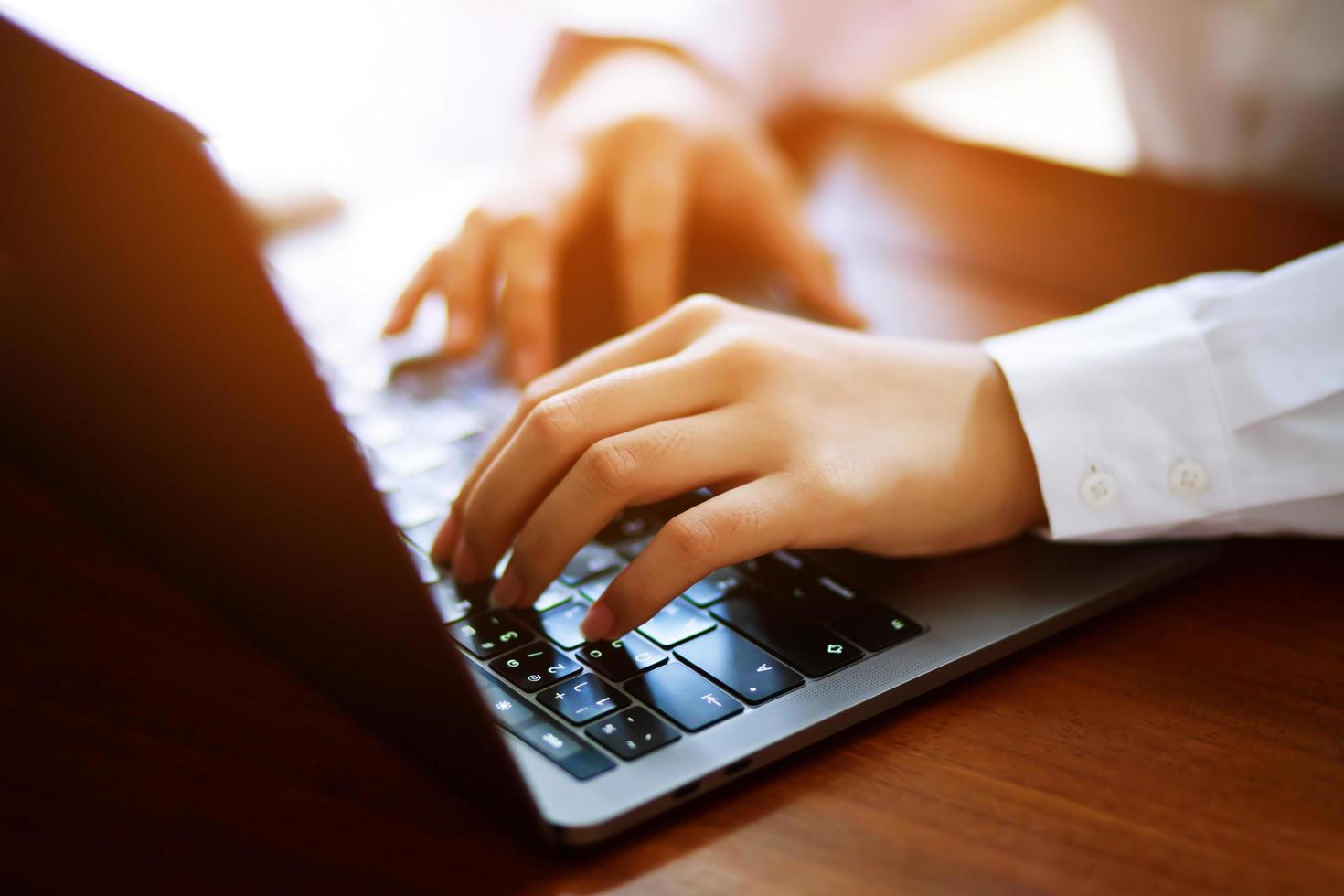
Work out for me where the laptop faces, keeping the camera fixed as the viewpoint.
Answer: facing away from the viewer and to the right of the viewer
